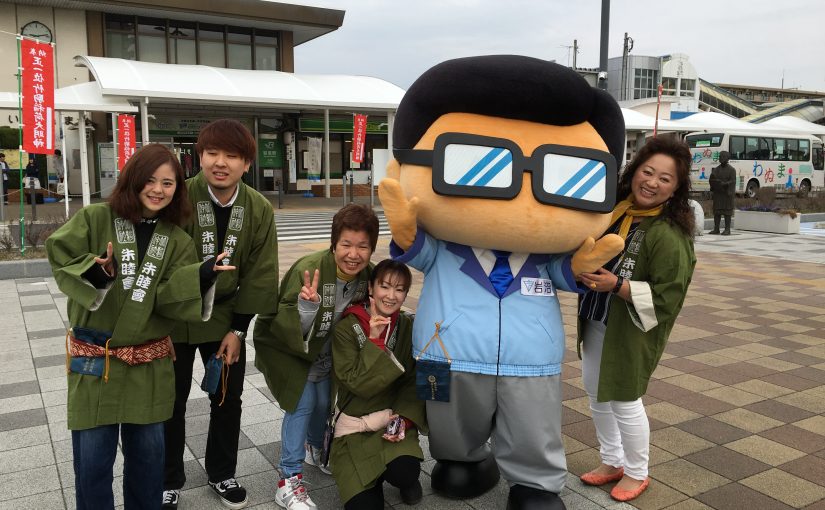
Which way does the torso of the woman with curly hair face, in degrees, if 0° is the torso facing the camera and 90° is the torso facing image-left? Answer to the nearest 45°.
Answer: approximately 45°

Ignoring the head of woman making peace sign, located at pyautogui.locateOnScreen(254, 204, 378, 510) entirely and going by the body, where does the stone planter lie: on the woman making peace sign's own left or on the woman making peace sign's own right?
on the woman making peace sign's own left

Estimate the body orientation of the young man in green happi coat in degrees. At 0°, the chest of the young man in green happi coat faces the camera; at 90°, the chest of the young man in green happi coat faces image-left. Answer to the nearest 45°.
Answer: approximately 0°

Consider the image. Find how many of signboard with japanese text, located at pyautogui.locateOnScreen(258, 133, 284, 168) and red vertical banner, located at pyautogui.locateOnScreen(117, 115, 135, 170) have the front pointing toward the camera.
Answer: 2

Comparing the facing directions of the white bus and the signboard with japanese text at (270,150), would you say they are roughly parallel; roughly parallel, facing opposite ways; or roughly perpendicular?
roughly perpendicular

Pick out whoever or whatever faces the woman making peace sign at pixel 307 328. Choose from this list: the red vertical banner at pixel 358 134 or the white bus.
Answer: the red vertical banner

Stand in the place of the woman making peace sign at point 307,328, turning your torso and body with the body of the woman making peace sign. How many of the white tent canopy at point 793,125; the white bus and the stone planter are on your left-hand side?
3

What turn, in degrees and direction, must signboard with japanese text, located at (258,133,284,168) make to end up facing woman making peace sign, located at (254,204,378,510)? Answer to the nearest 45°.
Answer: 0° — it already faces them
